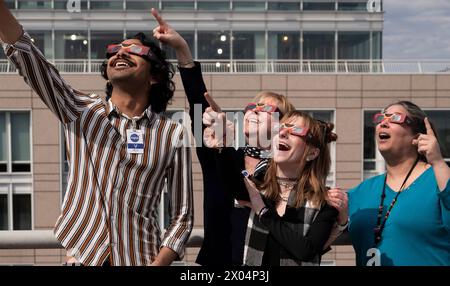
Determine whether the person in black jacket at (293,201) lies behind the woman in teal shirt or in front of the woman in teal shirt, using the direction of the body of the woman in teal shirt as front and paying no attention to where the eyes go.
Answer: in front

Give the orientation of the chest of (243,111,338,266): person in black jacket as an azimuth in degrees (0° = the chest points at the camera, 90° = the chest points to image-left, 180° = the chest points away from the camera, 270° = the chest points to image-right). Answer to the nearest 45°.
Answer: approximately 45°

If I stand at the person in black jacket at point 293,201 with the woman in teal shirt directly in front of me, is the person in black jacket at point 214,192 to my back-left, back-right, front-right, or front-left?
back-left

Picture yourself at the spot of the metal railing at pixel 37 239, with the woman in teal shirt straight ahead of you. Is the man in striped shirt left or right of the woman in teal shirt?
right

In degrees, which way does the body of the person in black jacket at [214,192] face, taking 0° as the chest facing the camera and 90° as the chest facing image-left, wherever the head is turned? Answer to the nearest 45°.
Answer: approximately 45°
